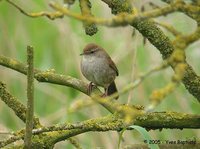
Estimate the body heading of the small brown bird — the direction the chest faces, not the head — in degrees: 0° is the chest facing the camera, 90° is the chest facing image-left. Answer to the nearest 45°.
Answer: approximately 45°
